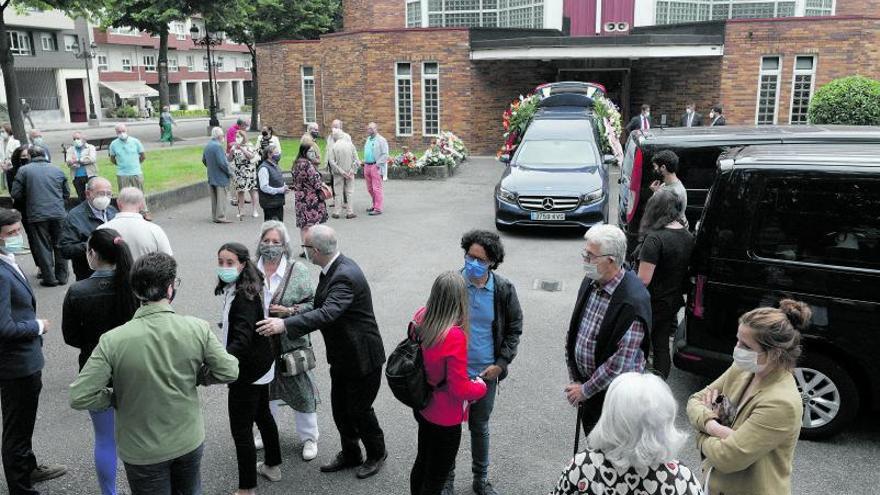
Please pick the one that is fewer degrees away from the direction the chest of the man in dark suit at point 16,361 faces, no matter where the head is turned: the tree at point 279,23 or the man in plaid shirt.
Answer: the man in plaid shirt

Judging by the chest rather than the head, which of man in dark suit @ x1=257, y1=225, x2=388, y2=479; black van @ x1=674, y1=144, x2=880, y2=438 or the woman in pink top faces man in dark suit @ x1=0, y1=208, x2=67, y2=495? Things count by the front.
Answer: man in dark suit @ x1=257, y1=225, x2=388, y2=479

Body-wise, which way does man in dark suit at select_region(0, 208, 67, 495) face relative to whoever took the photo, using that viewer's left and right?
facing to the right of the viewer

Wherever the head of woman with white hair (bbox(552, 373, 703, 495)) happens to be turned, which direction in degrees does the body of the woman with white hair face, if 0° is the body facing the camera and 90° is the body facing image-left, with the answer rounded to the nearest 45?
approximately 180°

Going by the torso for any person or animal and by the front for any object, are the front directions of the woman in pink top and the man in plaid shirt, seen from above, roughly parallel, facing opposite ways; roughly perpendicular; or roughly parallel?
roughly parallel, facing opposite ways

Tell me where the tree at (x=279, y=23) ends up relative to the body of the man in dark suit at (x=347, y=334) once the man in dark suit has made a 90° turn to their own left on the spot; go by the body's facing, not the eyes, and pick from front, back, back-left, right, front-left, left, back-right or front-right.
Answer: back

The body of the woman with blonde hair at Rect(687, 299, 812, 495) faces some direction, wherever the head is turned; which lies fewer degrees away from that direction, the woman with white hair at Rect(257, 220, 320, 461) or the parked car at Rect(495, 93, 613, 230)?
the woman with white hair

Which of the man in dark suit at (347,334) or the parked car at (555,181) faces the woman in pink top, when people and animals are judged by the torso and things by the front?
the parked car

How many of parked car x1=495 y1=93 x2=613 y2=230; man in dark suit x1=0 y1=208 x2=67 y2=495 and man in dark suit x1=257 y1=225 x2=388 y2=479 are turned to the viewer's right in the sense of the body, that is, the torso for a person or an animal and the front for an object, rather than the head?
1

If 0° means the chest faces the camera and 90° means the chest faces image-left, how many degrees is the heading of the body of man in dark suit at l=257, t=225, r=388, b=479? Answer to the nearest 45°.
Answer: approximately 90°

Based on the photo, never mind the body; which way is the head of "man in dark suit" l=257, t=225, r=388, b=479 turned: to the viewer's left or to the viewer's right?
to the viewer's left

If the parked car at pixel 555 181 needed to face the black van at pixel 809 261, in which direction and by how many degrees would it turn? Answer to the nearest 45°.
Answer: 0° — it already faces it

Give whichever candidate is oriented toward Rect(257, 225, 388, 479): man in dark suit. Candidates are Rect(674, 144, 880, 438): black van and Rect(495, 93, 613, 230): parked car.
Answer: the parked car

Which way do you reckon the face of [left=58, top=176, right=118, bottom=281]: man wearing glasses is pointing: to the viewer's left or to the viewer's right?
to the viewer's right

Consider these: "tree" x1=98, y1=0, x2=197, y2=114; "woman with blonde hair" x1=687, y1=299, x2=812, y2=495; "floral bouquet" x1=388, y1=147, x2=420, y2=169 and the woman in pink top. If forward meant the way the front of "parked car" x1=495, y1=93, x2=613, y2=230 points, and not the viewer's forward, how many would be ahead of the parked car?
2

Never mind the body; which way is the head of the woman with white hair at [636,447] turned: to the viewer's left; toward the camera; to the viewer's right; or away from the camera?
away from the camera
